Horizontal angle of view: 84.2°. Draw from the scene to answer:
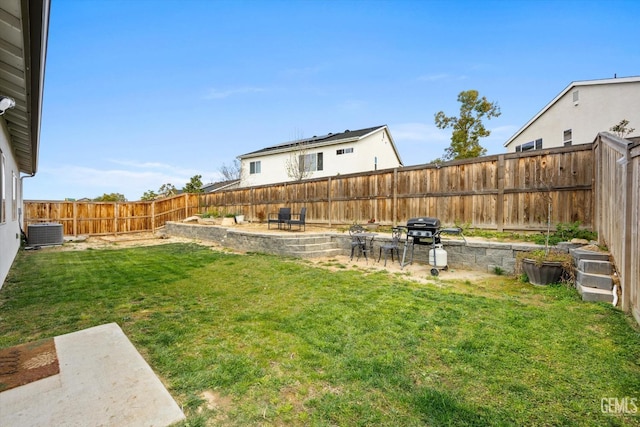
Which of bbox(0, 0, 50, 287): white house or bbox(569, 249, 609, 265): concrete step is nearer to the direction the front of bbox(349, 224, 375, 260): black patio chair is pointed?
the concrete step

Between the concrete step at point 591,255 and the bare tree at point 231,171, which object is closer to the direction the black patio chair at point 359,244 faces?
the concrete step

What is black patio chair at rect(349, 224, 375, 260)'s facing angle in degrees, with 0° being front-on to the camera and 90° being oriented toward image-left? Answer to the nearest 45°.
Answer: approximately 315°

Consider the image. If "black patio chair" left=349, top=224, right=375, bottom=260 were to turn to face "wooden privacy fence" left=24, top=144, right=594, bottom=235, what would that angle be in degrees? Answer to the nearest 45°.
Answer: approximately 180°

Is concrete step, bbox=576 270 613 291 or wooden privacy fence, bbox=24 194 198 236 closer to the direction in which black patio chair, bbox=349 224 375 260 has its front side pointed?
the concrete step

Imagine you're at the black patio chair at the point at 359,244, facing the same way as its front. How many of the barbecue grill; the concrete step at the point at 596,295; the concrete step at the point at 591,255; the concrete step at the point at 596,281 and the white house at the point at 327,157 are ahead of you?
4

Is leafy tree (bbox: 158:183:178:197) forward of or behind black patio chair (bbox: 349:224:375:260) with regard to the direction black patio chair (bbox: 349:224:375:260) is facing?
behind

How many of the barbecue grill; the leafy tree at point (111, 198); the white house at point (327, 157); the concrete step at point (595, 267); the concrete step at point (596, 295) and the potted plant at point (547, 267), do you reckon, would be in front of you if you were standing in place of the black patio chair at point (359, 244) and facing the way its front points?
4

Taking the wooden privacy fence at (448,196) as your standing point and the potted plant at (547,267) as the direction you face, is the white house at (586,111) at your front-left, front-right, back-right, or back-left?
back-left

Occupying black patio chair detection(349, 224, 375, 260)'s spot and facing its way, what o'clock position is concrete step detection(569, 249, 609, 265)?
The concrete step is roughly at 12 o'clock from the black patio chair.

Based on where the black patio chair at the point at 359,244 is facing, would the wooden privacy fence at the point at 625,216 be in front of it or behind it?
in front

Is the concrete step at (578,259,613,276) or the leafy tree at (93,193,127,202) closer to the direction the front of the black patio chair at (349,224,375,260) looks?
the concrete step

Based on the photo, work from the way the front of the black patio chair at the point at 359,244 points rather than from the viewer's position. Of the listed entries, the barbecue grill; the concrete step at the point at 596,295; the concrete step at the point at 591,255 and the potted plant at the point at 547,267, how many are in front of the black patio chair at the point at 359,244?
4

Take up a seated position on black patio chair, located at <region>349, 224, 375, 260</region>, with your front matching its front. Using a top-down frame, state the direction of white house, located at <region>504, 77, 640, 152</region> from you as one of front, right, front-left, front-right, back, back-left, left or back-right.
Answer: left

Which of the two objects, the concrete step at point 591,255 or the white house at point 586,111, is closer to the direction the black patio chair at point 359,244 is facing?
the concrete step

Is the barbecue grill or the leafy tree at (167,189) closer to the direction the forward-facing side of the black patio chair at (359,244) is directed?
the barbecue grill
